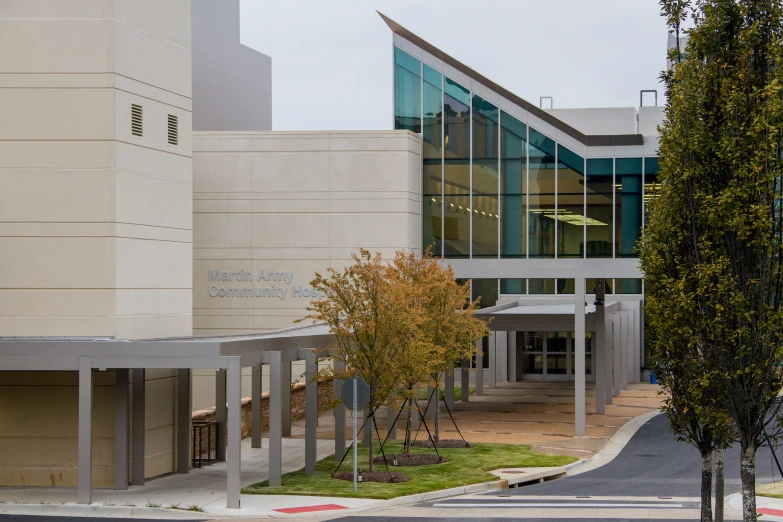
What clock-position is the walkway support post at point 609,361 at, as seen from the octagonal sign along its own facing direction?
The walkway support post is roughly at 1 o'clock from the octagonal sign.

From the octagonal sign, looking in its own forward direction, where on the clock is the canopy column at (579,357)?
The canopy column is roughly at 1 o'clock from the octagonal sign.

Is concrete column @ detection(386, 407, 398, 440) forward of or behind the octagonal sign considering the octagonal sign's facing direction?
forward

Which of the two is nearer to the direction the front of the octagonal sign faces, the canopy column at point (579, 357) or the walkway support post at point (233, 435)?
the canopy column

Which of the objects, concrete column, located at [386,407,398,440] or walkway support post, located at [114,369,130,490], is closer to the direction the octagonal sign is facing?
the concrete column

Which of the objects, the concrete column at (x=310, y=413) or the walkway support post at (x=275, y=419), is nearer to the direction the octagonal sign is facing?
the concrete column

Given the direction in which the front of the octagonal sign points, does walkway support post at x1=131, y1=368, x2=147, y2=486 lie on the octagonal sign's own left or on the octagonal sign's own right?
on the octagonal sign's own left

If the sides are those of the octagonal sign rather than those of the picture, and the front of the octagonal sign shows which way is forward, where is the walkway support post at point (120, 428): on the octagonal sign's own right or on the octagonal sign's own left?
on the octagonal sign's own left

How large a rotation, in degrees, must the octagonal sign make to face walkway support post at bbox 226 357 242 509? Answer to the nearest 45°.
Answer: approximately 135° to its left

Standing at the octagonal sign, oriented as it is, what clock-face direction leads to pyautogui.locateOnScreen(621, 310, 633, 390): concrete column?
The concrete column is roughly at 1 o'clock from the octagonal sign.

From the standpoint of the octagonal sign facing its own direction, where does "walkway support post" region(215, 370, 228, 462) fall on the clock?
The walkway support post is roughly at 11 o'clock from the octagonal sign.

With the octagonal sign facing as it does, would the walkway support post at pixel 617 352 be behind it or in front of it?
in front

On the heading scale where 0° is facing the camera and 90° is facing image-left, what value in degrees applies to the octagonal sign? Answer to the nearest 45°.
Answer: approximately 180°

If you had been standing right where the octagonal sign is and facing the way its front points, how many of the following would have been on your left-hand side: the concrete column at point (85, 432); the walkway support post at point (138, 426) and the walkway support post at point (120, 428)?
3
